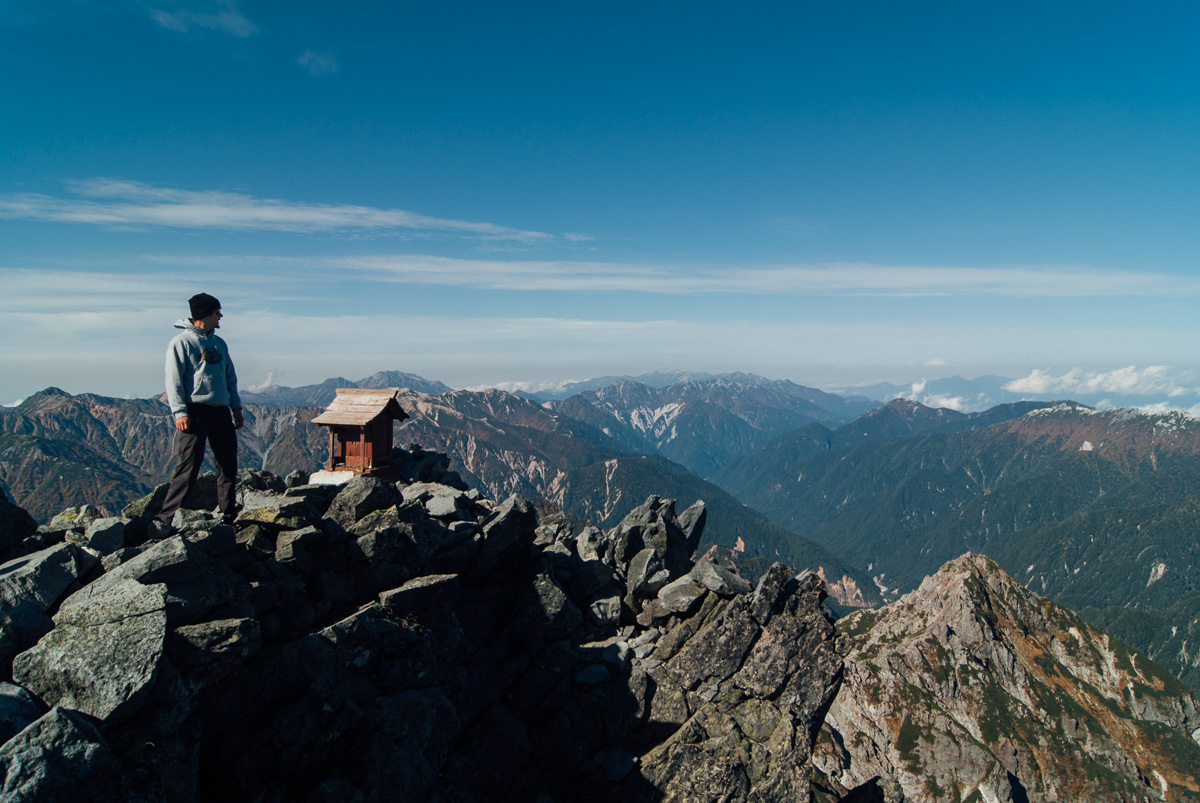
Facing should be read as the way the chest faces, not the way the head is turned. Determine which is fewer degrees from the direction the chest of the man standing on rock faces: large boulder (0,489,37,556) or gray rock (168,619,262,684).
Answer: the gray rock

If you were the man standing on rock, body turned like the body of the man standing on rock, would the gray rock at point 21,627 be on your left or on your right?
on your right

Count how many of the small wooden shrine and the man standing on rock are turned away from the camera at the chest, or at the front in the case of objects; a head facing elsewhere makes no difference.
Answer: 0

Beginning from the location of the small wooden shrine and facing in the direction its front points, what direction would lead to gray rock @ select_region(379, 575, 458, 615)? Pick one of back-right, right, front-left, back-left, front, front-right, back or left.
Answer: front-left

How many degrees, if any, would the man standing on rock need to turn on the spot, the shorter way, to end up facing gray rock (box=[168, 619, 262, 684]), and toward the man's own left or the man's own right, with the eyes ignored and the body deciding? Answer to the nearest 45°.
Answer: approximately 45° to the man's own right

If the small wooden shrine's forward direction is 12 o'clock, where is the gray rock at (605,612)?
The gray rock is roughly at 9 o'clock from the small wooden shrine.

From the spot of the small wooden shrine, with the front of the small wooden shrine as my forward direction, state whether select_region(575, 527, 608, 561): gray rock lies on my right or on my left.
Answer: on my left

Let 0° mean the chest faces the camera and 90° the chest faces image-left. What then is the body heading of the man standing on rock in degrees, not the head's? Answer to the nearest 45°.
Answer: approximately 315°

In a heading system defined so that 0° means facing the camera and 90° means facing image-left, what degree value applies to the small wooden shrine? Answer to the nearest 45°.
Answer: approximately 45°
